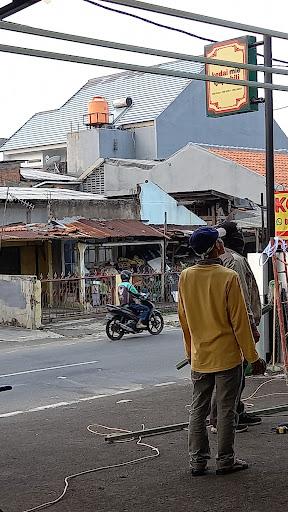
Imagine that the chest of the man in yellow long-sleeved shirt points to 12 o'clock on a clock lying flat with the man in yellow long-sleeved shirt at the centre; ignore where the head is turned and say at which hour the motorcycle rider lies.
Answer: The motorcycle rider is roughly at 10 o'clock from the man in yellow long-sleeved shirt.

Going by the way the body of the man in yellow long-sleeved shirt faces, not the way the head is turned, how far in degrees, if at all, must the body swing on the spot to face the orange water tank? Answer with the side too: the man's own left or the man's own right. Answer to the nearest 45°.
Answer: approximately 45° to the man's own left

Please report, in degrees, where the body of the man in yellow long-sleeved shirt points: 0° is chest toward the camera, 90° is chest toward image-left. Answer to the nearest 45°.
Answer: approximately 225°

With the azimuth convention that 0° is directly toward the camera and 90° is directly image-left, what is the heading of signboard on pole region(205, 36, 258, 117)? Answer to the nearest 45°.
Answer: approximately 45°

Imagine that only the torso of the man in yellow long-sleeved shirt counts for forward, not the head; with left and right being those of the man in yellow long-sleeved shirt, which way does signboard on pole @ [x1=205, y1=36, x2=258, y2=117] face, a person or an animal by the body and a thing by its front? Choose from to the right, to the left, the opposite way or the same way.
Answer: the opposite way

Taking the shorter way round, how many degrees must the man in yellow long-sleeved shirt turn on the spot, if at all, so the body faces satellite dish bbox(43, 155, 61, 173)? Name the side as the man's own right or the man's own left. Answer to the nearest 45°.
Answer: approximately 45° to the man's own left

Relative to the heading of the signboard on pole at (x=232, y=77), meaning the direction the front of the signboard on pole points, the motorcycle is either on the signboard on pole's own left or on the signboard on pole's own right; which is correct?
on the signboard on pole's own right
